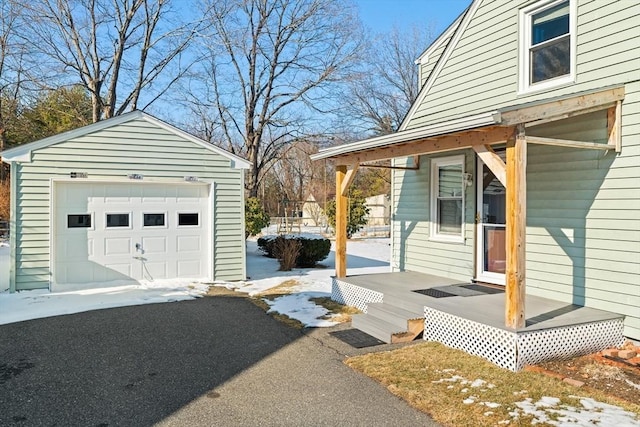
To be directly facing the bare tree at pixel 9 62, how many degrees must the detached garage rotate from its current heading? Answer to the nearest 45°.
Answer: approximately 180°

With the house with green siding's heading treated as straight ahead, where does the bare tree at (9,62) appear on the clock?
The bare tree is roughly at 2 o'clock from the house with green siding.

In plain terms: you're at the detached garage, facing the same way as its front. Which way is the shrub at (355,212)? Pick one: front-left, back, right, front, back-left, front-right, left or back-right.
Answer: back-left

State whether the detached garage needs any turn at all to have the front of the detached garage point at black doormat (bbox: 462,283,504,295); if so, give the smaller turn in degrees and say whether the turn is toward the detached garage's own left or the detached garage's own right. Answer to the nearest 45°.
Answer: approximately 45° to the detached garage's own left

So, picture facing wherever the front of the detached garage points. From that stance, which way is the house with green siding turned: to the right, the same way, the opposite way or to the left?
to the right

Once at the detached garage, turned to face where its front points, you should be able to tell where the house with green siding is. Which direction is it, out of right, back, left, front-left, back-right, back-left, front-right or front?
front-left

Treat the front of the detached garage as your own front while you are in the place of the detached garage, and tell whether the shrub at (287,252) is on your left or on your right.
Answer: on your left

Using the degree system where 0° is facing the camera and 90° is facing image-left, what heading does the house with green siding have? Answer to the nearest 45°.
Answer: approximately 45°

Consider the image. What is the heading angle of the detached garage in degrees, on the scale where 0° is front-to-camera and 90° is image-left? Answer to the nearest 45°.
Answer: approximately 0°
